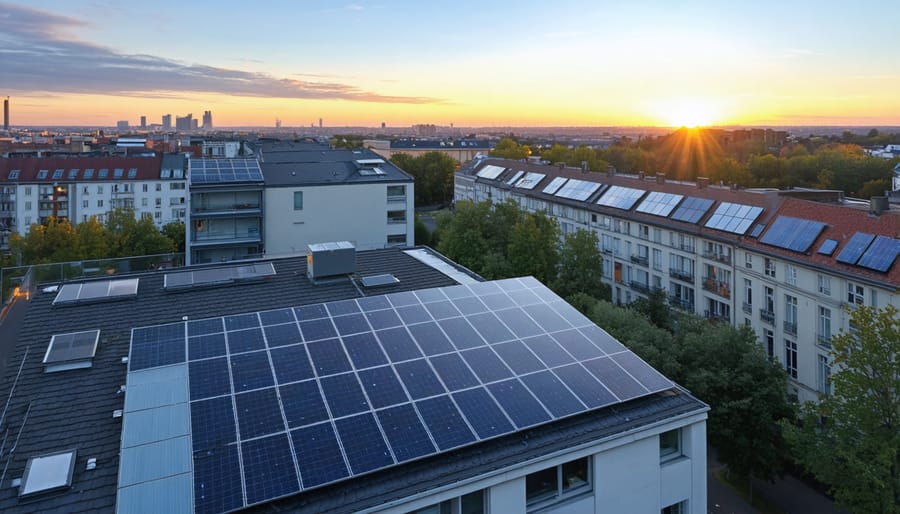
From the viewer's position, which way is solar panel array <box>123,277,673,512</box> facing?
facing the viewer and to the right of the viewer

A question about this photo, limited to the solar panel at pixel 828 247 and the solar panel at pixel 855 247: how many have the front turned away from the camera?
0

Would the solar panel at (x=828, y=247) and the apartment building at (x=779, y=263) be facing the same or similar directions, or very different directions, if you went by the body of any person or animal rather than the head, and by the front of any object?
same or similar directions

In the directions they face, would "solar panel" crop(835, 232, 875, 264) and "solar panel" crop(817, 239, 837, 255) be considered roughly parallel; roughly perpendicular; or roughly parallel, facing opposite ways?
roughly parallel

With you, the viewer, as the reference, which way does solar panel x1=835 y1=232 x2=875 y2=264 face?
facing the viewer and to the left of the viewer

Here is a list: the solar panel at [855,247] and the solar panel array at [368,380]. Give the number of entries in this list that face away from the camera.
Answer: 0

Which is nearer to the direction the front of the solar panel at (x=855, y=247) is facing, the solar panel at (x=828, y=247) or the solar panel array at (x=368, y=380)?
the solar panel array

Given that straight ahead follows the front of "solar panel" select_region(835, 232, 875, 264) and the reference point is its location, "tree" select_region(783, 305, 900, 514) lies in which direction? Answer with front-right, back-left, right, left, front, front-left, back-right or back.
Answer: front-left

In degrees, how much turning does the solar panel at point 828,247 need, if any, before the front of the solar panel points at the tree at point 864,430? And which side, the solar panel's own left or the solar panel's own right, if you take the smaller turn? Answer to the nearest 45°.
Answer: approximately 45° to the solar panel's own left

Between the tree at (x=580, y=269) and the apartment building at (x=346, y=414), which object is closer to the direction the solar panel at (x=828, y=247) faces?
the apartment building
